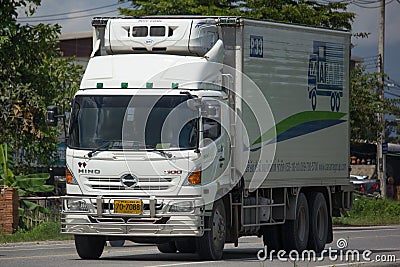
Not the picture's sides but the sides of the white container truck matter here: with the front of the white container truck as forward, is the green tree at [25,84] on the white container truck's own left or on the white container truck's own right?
on the white container truck's own right

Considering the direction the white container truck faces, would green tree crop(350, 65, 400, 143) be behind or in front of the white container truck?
behind

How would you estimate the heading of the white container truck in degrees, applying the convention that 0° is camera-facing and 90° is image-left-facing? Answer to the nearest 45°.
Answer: approximately 45°

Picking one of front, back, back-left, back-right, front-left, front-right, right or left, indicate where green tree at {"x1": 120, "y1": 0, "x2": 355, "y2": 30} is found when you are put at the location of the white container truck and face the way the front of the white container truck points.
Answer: back-right

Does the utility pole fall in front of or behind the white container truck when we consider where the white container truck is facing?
behind

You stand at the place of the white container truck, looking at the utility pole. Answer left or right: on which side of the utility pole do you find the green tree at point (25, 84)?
left
